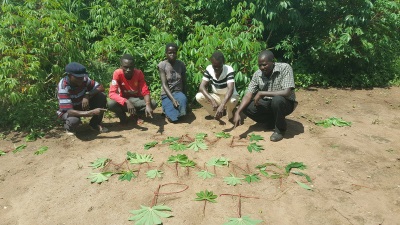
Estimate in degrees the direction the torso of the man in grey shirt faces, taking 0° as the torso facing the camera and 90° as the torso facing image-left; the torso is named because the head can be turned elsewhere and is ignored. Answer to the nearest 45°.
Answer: approximately 45°

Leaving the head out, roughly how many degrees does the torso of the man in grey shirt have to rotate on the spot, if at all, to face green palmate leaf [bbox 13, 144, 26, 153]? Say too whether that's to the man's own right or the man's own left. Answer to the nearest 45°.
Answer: approximately 45° to the man's own right

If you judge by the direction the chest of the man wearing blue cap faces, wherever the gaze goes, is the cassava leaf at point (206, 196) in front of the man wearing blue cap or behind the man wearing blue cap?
in front

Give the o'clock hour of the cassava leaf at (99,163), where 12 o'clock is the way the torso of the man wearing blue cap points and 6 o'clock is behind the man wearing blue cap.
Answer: The cassava leaf is roughly at 1 o'clock from the man wearing blue cap.

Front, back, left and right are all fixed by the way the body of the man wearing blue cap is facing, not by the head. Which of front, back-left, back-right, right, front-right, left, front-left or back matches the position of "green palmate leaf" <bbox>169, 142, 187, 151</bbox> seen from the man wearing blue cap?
front

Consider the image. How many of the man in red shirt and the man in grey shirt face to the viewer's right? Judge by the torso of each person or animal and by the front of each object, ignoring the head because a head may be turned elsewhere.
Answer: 0

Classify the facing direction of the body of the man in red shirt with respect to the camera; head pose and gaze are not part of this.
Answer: toward the camera

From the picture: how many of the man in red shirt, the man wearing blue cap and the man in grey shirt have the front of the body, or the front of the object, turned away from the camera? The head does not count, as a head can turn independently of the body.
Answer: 0

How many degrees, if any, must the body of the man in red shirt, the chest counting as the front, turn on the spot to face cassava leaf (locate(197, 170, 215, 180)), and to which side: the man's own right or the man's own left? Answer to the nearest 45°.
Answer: approximately 45° to the man's own left

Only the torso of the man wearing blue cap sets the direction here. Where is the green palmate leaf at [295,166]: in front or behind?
in front

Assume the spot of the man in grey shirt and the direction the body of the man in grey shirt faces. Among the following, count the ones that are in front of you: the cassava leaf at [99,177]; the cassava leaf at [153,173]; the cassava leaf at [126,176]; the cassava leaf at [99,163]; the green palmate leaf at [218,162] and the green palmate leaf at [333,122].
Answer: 5

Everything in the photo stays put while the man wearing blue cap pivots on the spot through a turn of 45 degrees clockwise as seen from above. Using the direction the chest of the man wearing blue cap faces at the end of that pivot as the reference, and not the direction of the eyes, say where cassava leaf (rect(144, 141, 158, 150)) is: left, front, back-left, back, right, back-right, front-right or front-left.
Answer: front-left

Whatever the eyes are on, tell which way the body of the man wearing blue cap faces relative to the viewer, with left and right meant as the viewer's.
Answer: facing the viewer and to the right of the viewer

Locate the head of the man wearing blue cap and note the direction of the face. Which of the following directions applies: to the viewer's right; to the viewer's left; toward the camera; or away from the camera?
toward the camera

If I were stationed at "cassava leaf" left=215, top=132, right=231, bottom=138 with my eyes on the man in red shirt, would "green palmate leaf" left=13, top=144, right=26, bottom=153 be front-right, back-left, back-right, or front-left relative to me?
front-left
